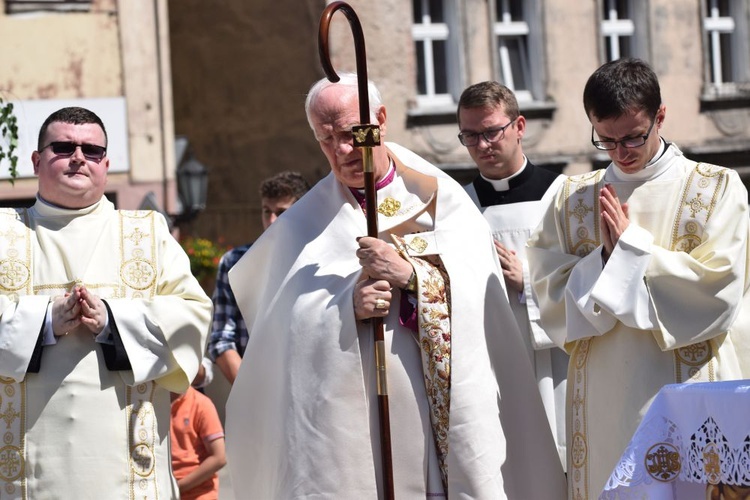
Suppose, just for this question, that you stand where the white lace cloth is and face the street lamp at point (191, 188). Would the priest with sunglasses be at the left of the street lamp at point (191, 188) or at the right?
left

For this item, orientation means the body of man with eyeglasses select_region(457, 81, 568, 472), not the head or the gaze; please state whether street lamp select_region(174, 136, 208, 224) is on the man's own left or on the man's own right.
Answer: on the man's own right

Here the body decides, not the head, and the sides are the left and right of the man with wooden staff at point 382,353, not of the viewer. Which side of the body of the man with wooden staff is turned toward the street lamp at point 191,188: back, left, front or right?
back

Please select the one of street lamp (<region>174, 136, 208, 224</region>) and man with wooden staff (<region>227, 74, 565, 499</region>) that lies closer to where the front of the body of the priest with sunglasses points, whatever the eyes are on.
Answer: the man with wooden staff

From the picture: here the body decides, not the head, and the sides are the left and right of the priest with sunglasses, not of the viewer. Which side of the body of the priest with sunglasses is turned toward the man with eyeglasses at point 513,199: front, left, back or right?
left

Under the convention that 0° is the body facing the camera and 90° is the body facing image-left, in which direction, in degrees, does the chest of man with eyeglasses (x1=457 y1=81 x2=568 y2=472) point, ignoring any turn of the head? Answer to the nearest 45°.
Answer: approximately 45°

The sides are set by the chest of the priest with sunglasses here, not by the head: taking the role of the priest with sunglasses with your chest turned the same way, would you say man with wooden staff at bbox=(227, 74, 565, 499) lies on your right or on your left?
on your left

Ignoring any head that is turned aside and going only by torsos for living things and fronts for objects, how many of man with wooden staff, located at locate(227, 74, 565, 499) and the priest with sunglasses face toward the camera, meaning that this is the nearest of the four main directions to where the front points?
2

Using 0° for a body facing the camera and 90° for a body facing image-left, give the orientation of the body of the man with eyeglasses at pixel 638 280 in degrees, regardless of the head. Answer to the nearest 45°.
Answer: approximately 45°

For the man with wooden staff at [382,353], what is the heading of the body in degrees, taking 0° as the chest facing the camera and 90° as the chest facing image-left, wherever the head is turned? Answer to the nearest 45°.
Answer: approximately 0°
